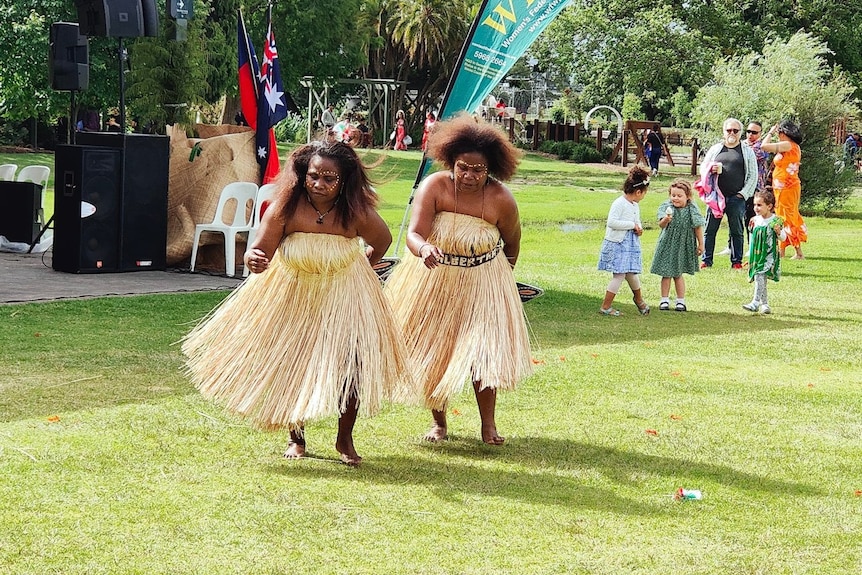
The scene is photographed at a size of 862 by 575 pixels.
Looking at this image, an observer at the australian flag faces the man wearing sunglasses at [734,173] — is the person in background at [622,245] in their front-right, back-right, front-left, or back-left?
front-right

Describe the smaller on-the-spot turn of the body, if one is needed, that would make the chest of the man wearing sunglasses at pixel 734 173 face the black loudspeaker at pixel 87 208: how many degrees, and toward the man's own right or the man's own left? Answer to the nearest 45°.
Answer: approximately 45° to the man's own right

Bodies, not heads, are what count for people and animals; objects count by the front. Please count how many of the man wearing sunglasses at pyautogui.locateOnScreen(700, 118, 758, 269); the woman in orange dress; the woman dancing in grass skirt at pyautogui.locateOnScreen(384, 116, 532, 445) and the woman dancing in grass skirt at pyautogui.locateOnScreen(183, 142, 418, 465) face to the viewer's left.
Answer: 1

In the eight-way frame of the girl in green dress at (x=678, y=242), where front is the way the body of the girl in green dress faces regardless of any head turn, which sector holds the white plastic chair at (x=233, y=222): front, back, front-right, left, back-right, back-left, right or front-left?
right

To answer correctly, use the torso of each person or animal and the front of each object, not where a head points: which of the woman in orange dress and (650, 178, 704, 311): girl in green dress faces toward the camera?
the girl in green dress

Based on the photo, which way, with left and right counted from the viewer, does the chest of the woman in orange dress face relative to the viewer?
facing to the left of the viewer

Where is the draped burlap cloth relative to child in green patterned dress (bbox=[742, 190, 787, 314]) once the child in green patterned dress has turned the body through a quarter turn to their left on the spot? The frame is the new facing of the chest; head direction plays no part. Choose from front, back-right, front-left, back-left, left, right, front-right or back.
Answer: back-right

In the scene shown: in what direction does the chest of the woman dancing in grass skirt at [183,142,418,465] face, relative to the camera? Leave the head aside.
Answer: toward the camera

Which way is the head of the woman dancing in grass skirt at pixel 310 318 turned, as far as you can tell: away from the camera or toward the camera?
toward the camera

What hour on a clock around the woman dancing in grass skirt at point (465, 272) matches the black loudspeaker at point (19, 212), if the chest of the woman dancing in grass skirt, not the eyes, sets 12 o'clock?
The black loudspeaker is roughly at 5 o'clock from the woman dancing in grass skirt.

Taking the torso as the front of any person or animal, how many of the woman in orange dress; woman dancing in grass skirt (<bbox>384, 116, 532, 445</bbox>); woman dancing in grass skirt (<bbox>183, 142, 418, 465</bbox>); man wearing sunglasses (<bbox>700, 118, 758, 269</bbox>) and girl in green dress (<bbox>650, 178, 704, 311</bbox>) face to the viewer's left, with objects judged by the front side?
1

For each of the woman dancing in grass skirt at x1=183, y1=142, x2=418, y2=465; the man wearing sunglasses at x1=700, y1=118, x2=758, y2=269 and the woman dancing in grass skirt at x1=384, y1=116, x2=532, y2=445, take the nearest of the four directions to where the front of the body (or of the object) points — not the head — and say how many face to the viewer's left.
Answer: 0

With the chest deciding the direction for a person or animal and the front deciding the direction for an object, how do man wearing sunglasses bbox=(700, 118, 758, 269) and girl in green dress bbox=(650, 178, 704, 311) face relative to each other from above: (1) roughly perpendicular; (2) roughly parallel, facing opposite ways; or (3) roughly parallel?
roughly parallel

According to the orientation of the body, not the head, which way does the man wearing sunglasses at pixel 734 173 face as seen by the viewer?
toward the camera

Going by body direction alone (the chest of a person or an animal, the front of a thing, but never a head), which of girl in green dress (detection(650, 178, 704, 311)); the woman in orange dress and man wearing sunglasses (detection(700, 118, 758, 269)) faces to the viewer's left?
the woman in orange dress

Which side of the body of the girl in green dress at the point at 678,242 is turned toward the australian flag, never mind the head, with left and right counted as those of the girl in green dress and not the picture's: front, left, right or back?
right

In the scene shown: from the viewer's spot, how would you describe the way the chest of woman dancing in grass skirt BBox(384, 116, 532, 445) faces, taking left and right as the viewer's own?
facing the viewer
